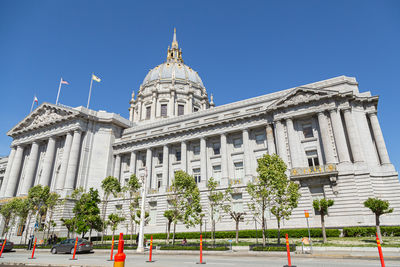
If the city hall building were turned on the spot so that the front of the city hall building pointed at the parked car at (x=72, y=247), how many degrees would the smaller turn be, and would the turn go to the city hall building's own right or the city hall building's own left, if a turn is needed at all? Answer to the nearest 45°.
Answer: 0° — it already faces it

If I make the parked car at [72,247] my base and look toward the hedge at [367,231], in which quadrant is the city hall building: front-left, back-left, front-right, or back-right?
front-left

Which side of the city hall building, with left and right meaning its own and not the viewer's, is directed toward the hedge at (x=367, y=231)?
left

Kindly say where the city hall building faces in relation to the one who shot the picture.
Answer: facing the viewer and to the left of the viewer

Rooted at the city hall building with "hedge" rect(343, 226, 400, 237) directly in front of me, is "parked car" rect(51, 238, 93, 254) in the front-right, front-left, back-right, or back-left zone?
front-right

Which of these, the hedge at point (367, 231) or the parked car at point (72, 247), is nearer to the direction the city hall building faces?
the parked car

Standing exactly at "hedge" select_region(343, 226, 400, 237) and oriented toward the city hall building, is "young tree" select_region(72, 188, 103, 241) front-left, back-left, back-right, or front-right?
front-left
